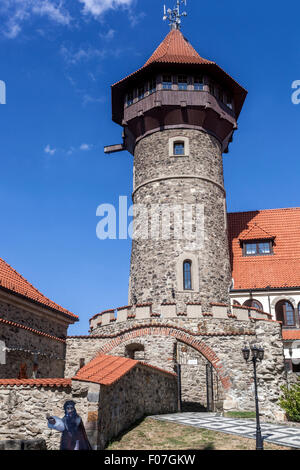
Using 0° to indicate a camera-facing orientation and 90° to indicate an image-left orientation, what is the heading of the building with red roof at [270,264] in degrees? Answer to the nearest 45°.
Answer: approximately 0°

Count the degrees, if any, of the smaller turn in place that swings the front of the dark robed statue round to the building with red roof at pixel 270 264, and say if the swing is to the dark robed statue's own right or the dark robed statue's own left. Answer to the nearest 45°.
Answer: approximately 180°

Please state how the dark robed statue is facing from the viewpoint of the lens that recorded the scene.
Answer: facing the viewer and to the left of the viewer

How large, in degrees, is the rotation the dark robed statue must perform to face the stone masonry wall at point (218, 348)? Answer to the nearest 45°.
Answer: approximately 180°

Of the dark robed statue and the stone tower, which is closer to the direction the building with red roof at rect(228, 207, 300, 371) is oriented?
the dark robed statue

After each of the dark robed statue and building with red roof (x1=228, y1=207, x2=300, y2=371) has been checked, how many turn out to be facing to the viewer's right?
0

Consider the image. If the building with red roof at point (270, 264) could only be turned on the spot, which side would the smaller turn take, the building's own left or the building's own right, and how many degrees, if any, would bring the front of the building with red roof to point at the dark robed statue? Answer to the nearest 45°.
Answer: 0° — it already faces it

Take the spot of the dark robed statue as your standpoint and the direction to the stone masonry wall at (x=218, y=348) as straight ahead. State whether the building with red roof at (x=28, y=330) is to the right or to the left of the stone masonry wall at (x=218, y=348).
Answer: left

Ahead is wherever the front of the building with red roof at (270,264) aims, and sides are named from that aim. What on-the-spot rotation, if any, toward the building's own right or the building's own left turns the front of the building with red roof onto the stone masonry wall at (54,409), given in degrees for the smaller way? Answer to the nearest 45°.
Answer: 0° — it already faces it
